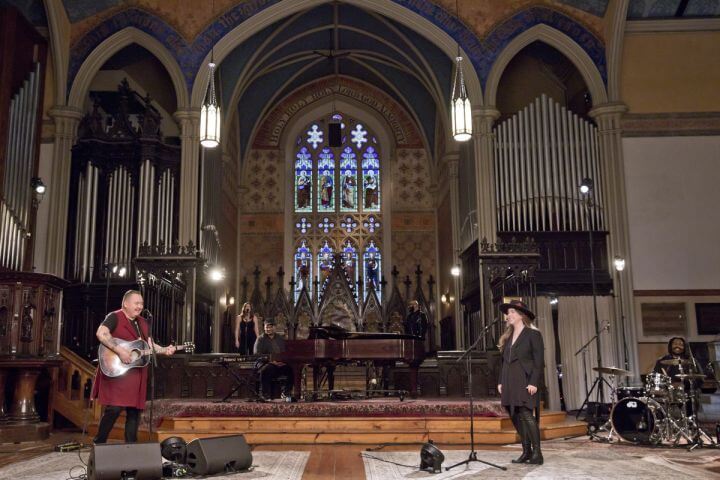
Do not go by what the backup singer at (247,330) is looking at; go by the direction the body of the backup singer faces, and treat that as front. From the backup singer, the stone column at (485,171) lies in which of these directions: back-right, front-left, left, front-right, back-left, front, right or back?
left

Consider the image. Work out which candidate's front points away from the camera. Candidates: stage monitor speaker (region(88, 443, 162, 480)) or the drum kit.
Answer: the stage monitor speaker

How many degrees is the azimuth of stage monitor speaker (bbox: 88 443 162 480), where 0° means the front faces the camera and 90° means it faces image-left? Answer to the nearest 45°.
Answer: approximately 180°

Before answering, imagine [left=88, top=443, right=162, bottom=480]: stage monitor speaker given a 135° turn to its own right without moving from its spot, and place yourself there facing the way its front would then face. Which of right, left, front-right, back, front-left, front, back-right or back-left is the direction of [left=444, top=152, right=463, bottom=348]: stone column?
left

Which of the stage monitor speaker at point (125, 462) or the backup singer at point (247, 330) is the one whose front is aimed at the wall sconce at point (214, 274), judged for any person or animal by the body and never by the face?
the stage monitor speaker

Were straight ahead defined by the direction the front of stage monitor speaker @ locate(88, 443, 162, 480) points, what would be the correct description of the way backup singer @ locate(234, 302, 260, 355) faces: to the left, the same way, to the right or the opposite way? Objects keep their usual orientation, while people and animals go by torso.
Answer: the opposite way

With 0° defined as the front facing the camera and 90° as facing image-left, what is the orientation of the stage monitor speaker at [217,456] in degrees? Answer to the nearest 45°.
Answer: approximately 135°

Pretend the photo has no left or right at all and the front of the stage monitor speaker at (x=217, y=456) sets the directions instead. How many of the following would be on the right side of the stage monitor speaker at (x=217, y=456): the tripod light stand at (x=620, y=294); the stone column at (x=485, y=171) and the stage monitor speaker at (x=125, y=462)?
2

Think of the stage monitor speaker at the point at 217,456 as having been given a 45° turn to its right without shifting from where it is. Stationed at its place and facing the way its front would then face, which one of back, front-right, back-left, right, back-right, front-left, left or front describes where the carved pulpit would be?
front-left

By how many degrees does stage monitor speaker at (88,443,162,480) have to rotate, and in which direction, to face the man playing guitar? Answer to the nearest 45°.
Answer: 0° — it already faces them

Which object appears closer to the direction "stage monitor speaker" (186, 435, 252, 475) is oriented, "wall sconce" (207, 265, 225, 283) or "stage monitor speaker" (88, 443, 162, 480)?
the wall sconce

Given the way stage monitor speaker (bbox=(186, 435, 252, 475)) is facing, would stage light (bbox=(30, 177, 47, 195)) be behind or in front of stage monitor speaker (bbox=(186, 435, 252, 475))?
in front

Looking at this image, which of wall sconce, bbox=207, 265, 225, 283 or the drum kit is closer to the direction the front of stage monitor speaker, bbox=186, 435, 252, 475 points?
the wall sconce

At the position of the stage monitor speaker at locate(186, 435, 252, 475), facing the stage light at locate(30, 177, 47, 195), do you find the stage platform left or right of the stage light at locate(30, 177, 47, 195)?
right

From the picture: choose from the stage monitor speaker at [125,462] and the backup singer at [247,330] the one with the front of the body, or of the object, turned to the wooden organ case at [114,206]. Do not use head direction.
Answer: the stage monitor speaker

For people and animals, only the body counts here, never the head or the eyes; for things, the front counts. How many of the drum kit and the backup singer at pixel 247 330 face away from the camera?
0

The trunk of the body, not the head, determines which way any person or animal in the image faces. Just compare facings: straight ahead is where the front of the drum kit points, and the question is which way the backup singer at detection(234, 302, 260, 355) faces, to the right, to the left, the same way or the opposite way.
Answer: to the left

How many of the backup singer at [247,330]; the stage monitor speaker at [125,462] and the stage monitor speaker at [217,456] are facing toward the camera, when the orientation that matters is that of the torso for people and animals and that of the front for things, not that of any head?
1

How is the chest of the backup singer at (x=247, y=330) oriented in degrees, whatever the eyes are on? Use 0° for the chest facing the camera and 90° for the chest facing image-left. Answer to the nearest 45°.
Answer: approximately 0°

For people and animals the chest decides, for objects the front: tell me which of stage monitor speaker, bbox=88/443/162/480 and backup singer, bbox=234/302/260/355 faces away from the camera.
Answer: the stage monitor speaker

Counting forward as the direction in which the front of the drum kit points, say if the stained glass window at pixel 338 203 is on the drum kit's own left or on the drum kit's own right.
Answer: on the drum kit's own right

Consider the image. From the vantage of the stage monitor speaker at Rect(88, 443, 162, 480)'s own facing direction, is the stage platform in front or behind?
in front
